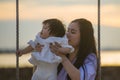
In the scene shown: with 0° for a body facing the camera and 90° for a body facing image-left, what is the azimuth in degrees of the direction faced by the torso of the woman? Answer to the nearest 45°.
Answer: approximately 90°
